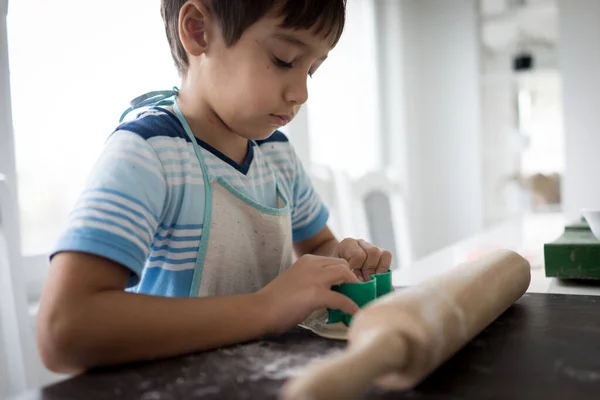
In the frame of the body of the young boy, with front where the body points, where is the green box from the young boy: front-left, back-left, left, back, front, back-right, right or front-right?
front-left

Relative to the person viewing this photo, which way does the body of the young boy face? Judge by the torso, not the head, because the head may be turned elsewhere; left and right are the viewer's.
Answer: facing the viewer and to the right of the viewer

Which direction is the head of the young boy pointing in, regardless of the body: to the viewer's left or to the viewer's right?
to the viewer's right
